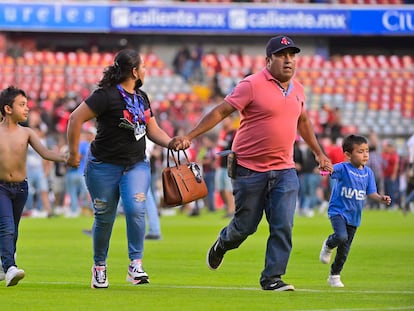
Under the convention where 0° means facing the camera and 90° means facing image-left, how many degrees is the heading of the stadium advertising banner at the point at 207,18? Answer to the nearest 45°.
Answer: approximately 0°

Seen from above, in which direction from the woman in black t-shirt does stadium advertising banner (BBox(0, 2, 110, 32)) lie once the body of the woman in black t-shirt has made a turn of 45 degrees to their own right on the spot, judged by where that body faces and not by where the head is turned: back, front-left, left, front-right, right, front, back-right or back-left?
back

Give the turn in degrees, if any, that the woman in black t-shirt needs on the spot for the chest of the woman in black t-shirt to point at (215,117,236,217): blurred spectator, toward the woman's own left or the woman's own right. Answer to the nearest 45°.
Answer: approximately 135° to the woman's own left

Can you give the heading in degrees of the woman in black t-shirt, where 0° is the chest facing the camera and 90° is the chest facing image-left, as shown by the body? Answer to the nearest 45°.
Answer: approximately 315°

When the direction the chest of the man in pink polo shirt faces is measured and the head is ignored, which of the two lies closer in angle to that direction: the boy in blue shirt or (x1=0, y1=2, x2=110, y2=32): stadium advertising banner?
the boy in blue shirt

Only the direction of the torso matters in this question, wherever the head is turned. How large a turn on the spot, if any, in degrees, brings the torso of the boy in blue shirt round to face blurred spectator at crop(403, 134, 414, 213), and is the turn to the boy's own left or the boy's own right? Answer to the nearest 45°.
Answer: approximately 135° to the boy's own left

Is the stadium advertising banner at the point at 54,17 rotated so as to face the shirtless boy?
yes

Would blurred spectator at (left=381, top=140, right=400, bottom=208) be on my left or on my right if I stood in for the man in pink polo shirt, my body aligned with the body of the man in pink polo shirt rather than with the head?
on my left

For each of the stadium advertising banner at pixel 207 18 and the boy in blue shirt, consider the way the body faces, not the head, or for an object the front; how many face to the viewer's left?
0

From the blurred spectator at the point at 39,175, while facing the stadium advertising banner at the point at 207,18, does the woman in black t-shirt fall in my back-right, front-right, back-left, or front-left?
back-right

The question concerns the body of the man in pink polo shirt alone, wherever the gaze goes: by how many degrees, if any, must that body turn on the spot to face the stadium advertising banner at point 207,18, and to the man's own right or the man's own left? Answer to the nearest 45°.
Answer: approximately 135° to the man's own left
